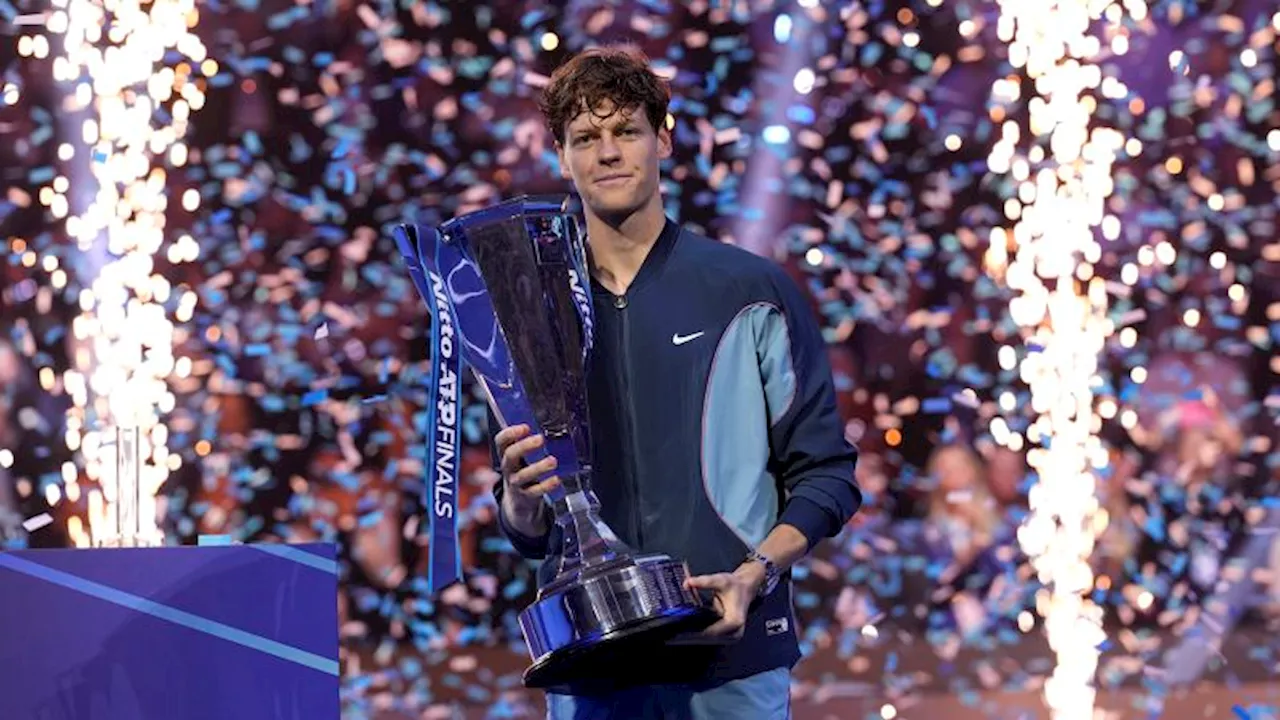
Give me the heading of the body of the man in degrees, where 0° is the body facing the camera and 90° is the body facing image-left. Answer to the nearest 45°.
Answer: approximately 45°

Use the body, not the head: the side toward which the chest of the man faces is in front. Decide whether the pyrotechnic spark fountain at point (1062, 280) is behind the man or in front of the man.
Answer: behind

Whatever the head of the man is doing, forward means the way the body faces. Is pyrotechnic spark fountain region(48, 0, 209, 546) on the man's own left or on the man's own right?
on the man's own right
